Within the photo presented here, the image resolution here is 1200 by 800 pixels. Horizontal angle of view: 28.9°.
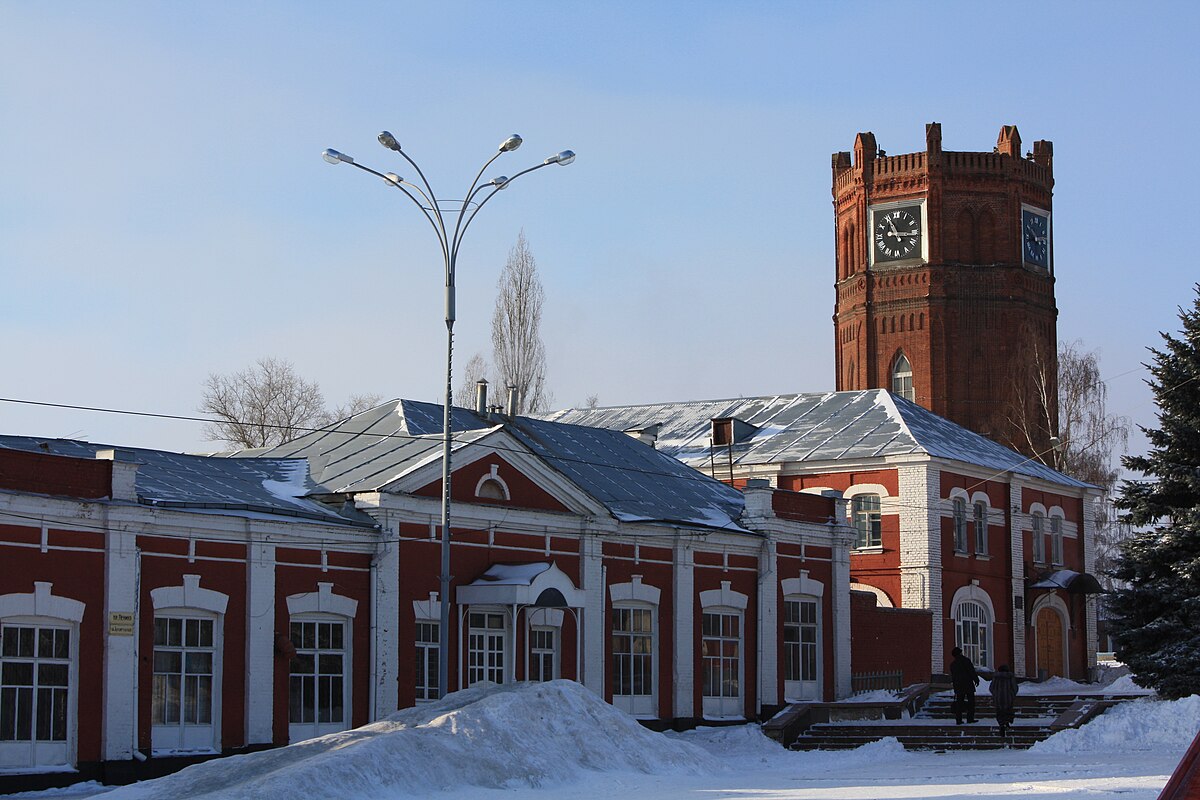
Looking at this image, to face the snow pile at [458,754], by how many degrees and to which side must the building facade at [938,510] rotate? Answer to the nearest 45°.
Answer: approximately 45° to its right

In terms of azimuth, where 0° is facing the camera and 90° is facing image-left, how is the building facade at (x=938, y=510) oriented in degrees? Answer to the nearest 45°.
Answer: approximately 315°
